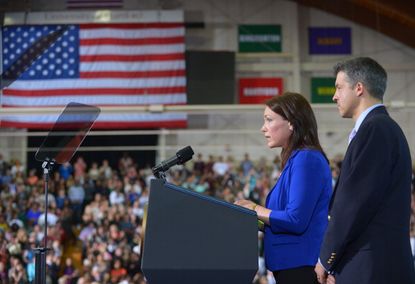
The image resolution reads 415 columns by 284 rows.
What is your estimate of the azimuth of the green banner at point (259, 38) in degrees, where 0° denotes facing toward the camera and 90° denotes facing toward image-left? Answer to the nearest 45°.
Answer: approximately 0°

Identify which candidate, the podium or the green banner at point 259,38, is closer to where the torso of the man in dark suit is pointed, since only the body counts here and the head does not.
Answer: the podium

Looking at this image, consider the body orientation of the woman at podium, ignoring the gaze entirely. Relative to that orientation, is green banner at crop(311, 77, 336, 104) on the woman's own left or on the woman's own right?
on the woman's own right

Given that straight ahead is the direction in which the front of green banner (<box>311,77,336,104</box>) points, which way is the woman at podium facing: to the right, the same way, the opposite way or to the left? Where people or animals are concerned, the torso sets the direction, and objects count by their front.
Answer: to the right

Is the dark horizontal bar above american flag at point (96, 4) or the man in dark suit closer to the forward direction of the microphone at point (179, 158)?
the man in dark suit

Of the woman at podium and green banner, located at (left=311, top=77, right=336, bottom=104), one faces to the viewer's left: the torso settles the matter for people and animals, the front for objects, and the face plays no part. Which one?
the woman at podium

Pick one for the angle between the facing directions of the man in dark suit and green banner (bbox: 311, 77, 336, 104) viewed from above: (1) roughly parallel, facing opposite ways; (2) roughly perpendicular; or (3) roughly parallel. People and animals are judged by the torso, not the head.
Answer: roughly perpendicular
